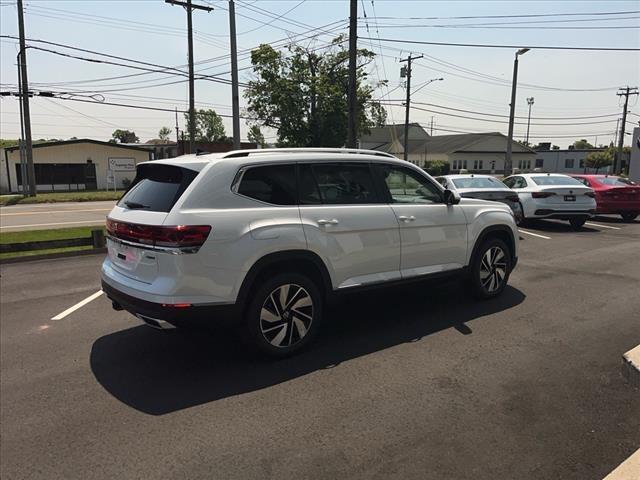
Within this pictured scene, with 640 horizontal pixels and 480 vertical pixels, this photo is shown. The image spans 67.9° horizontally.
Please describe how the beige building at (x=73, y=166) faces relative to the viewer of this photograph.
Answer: facing the viewer

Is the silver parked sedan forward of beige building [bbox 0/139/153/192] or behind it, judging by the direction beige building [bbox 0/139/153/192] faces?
forward

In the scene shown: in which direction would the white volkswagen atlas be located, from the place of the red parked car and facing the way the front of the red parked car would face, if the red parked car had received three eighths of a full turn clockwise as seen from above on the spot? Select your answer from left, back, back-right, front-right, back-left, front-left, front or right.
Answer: right

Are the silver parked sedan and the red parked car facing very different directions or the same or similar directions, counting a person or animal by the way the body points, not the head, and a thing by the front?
same or similar directions

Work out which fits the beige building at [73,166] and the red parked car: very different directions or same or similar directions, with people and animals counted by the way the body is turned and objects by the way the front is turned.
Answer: very different directions

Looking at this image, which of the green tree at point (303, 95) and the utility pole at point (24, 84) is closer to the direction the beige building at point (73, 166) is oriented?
the utility pole

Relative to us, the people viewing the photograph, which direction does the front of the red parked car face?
facing away from the viewer and to the left of the viewer

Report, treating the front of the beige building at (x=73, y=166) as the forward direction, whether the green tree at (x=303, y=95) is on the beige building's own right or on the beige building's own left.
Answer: on the beige building's own left

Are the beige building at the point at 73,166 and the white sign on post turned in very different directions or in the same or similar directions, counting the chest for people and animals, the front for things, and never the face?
same or similar directions

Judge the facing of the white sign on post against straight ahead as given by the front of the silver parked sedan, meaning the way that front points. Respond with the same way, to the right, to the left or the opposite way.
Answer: the opposite way

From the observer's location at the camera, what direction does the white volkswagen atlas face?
facing away from the viewer and to the right of the viewer

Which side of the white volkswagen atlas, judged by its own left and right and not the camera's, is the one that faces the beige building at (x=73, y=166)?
left

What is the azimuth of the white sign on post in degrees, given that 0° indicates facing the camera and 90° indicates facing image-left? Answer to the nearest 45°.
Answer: approximately 0°
